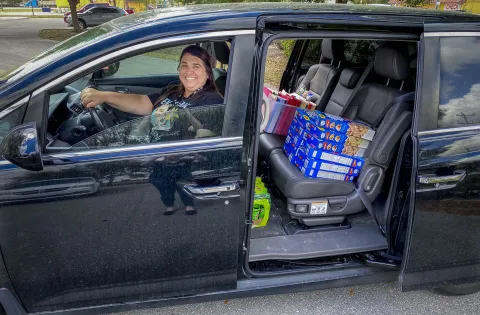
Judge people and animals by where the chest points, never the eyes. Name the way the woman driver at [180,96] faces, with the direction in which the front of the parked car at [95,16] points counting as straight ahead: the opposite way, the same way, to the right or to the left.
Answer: the same way

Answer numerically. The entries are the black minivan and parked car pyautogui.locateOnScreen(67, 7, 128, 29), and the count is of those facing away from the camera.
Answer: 0

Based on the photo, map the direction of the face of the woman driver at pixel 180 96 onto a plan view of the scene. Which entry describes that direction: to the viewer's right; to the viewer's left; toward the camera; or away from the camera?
toward the camera

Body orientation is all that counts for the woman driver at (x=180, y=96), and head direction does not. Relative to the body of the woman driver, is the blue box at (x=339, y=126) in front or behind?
behind

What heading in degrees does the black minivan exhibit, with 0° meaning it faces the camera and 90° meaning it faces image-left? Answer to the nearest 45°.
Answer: approximately 90°

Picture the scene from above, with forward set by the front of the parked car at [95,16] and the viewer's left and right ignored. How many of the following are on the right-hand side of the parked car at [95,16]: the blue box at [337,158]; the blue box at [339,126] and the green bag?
0

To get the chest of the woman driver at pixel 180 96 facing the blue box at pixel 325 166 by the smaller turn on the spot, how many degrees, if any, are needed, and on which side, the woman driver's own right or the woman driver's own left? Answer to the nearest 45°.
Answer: approximately 135° to the woman driver's own left

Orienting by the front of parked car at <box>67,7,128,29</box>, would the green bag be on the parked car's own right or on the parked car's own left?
on the parked car's own left

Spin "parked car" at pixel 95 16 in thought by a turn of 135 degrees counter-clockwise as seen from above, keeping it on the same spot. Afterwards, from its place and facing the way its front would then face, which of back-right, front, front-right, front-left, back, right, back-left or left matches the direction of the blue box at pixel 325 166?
right

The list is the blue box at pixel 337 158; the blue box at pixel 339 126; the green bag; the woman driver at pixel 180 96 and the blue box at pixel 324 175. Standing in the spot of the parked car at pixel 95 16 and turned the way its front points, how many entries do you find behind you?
0

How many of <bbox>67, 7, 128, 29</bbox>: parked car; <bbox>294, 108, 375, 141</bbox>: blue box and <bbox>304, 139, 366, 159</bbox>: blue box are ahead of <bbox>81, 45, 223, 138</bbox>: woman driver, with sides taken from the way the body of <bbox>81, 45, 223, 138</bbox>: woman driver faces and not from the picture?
0
